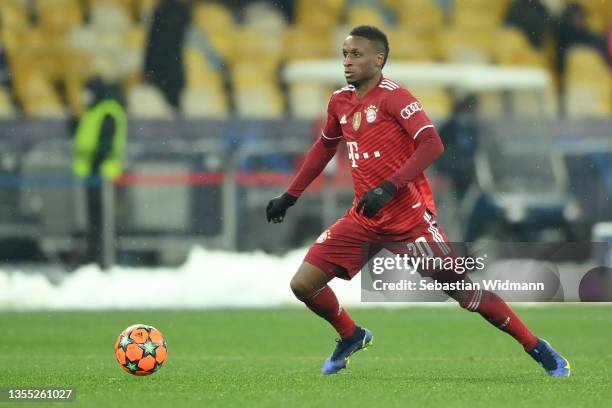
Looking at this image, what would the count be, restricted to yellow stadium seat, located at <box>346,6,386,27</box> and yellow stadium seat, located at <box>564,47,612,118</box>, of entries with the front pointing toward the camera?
2

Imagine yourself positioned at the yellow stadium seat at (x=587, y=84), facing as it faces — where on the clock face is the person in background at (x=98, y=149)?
The person in background is roughly at 2 o'clock from the yellow stadium seat.

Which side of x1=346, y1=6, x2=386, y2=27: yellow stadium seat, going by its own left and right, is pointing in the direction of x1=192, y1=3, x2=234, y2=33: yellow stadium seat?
right

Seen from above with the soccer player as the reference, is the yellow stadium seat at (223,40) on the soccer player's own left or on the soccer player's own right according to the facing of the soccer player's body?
on the soccer player's own right

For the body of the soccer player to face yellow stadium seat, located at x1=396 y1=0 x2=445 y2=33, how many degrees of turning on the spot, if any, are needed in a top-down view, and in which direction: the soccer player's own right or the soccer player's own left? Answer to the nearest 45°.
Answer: approximately 135° to the soccer player's own right

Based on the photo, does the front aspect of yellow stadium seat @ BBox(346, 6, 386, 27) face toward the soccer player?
yes

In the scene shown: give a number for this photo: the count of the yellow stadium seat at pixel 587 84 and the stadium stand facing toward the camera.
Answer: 2
